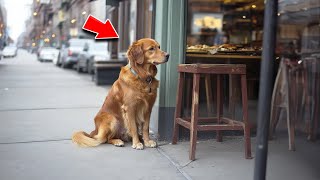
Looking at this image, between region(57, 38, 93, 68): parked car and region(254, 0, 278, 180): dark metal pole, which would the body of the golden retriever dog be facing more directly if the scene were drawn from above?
the dark metal pole

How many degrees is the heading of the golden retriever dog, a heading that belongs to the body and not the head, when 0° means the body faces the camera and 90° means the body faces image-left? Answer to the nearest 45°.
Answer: approximately 315°

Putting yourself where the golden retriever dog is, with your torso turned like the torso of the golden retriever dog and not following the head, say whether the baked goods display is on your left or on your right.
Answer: on your left

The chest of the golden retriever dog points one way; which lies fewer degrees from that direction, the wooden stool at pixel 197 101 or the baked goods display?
the wooden stool

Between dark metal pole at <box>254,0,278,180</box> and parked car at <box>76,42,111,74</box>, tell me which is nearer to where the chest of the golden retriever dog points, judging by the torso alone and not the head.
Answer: the dark metal pole

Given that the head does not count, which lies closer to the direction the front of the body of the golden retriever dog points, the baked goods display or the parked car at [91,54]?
the baked goods display

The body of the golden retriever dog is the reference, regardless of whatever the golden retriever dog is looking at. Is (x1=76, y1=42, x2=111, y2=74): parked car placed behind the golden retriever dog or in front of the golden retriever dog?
behind

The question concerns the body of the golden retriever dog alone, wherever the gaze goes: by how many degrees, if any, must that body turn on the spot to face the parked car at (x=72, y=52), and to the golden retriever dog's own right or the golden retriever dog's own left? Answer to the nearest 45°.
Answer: approximately 135° to the golden retriever dog's own left
